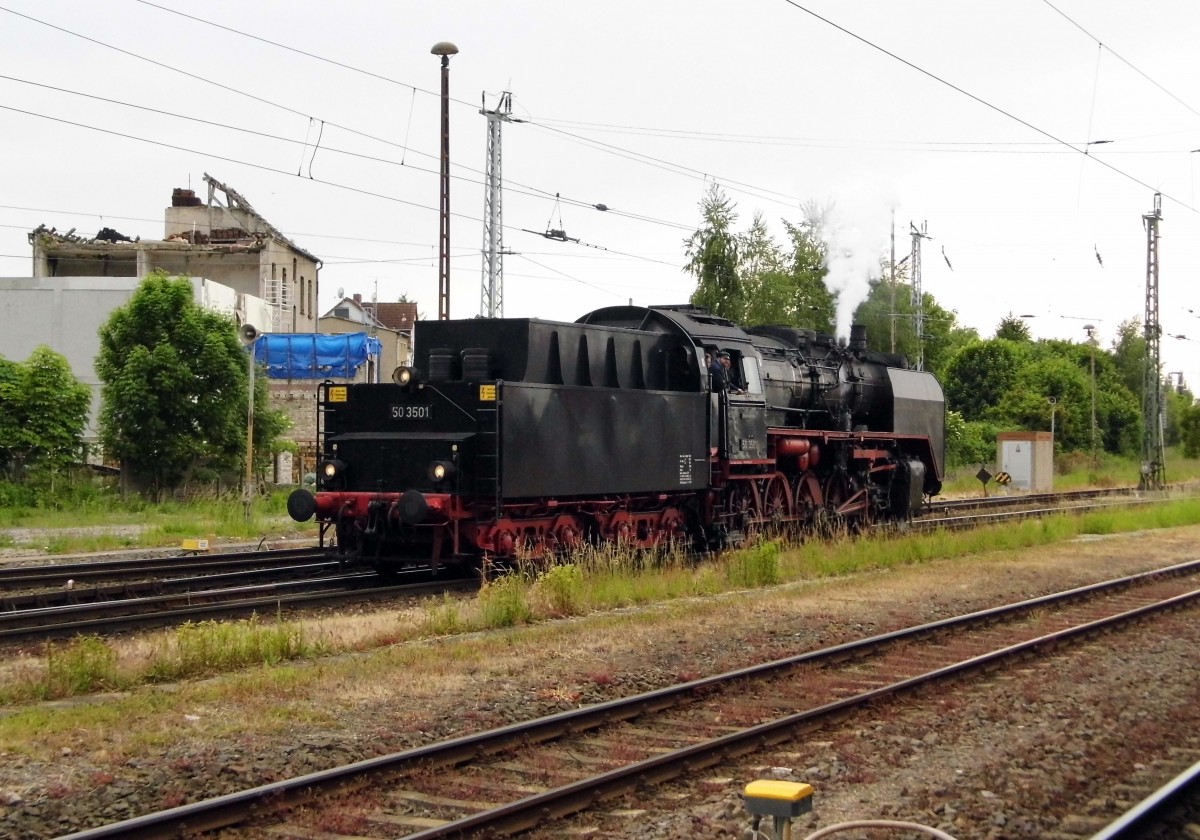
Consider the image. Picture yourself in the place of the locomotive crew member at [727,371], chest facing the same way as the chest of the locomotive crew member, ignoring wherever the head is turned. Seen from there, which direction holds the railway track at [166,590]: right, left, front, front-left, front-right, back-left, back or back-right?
front

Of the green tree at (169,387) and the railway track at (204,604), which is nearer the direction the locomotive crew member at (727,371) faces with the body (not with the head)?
the railway track

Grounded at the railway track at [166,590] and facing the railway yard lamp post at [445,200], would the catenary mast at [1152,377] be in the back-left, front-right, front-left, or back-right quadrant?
front-right

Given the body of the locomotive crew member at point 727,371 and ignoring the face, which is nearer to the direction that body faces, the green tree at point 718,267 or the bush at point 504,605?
the bush

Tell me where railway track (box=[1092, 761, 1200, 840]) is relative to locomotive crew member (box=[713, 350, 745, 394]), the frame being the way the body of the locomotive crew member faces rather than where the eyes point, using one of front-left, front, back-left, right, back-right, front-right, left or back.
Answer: front-left

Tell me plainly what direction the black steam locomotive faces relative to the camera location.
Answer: facing away from the viewer and to the right of the viewer

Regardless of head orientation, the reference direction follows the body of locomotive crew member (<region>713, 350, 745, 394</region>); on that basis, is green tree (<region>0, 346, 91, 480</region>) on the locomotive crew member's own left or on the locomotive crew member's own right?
on the locomotive crew member's own right

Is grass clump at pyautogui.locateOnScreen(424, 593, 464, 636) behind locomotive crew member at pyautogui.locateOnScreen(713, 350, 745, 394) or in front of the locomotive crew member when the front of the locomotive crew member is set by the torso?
in front
